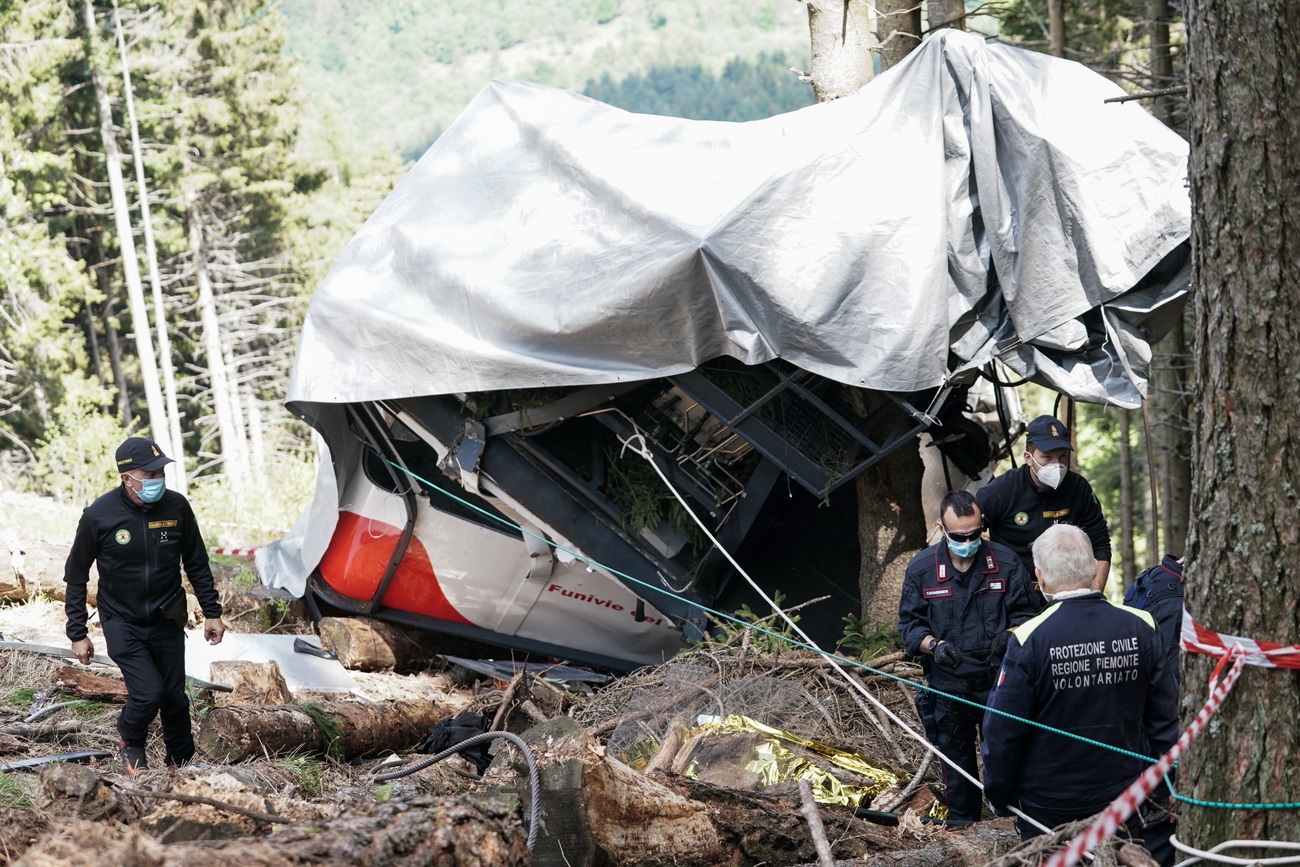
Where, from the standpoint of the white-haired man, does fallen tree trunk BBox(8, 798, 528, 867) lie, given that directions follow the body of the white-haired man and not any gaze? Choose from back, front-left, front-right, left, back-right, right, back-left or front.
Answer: back-left

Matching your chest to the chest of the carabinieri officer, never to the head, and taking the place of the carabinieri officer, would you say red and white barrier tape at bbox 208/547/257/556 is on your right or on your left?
on your right

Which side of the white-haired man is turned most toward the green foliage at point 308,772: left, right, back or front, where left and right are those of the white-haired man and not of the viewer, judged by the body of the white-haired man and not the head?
left

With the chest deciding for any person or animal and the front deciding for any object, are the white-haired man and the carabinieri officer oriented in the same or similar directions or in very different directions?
very different directions

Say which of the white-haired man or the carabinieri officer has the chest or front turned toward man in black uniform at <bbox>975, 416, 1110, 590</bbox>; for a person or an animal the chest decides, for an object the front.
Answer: the white-haired man

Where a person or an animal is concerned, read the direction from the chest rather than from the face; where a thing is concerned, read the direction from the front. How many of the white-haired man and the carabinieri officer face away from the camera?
1

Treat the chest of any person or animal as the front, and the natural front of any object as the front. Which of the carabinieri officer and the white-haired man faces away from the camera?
the white-haired man

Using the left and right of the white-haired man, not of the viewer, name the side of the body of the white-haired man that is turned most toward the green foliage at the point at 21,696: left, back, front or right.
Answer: left

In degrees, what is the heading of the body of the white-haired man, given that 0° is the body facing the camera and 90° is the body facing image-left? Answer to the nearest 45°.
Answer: approximately 180°

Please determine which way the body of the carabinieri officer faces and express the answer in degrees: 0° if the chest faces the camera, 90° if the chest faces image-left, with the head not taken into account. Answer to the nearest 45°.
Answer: approximately 0°
